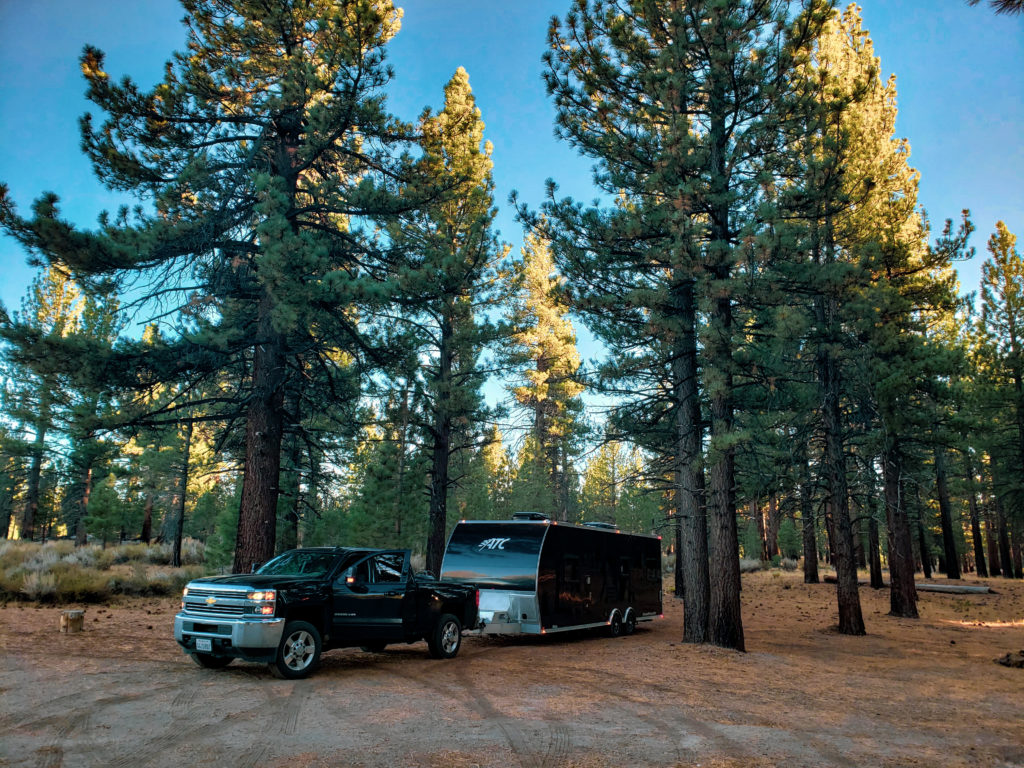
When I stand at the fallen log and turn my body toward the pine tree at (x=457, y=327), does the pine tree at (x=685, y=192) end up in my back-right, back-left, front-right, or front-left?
front-left

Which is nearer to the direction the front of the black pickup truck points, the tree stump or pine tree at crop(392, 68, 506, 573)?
the tree stump

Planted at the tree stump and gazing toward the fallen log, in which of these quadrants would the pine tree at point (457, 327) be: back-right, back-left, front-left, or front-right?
front-left

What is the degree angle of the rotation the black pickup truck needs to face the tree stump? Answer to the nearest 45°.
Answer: approximately 90° to its right

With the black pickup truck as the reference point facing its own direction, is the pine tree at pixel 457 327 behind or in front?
behind

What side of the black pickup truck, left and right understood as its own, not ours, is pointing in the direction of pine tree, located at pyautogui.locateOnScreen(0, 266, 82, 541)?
right

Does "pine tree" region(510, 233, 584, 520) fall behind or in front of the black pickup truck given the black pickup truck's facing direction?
behind

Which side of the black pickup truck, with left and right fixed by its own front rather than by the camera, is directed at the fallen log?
back

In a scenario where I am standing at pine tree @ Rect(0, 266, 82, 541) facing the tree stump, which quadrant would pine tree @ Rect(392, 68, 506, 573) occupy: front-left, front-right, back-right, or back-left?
front-left

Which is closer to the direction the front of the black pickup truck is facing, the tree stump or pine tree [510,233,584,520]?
the tree stump

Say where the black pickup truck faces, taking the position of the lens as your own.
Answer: facing the viewer and to the left of the viewer
